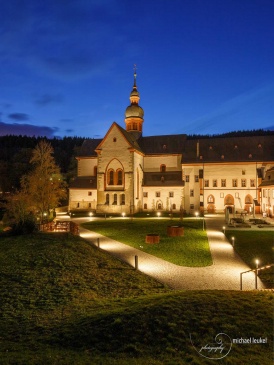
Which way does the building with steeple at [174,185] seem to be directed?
toward the camera

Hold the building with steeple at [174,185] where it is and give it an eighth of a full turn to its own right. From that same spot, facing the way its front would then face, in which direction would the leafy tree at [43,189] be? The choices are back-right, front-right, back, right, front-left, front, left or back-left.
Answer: front
